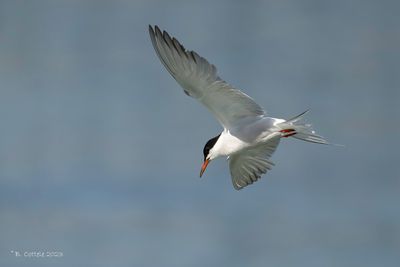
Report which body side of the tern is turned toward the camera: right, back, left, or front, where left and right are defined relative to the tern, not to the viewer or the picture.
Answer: left
